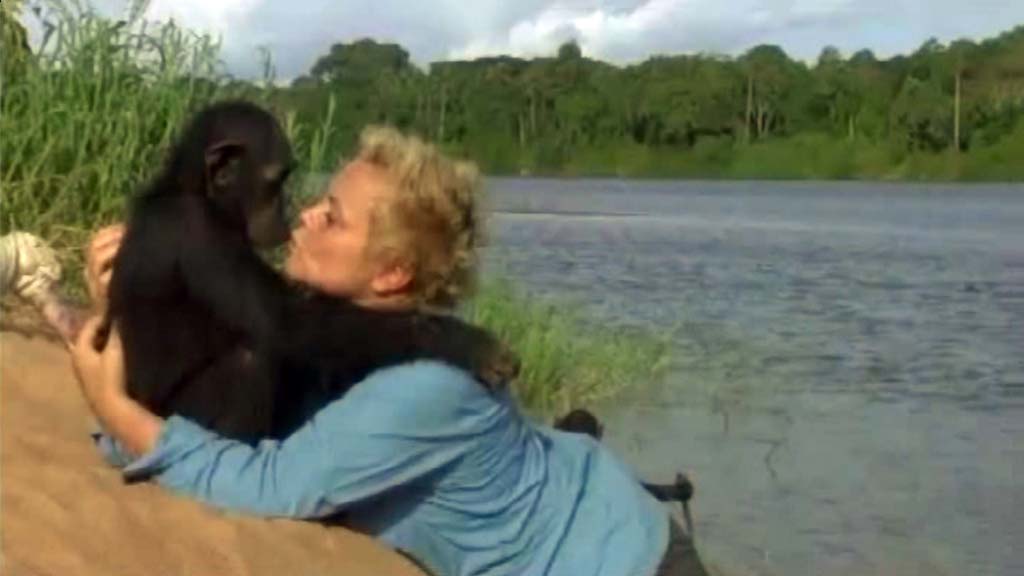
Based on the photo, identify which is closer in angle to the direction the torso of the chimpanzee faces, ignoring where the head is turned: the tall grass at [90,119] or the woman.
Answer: the woman

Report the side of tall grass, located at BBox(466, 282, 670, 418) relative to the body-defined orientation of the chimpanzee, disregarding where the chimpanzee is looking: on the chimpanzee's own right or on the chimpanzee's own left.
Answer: on the chimpanzee's own left

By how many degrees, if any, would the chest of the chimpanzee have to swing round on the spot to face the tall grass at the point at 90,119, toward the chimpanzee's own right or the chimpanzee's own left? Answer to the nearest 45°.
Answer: approximately 90° to the chimpanzee's own left

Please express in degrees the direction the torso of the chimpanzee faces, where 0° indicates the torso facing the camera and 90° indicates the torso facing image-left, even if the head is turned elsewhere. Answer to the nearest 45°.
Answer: approximately 270°

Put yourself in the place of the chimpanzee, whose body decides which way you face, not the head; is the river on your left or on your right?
on your left
